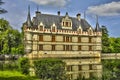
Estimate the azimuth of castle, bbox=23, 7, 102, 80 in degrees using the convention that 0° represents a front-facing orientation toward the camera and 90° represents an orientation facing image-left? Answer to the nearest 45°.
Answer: approximately 0°

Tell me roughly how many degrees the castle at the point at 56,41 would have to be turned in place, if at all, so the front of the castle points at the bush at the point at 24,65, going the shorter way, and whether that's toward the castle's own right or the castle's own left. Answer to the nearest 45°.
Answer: approximately 45° to the castle's own right
